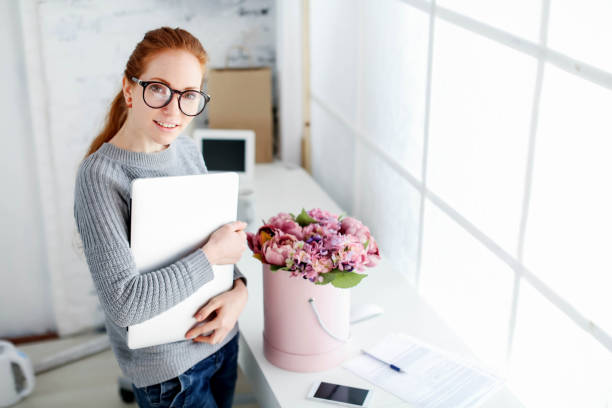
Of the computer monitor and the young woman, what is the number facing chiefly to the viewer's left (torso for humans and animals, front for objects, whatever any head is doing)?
0

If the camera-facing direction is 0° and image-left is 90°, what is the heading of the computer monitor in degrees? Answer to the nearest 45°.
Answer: approximately 0°

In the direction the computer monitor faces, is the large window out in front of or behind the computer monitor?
in front

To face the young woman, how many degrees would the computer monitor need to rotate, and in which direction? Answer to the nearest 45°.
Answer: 0° — it already faces them

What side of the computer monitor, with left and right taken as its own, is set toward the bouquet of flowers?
front

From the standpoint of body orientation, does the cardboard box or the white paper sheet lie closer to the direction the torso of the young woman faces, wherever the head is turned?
the white paper sheet
